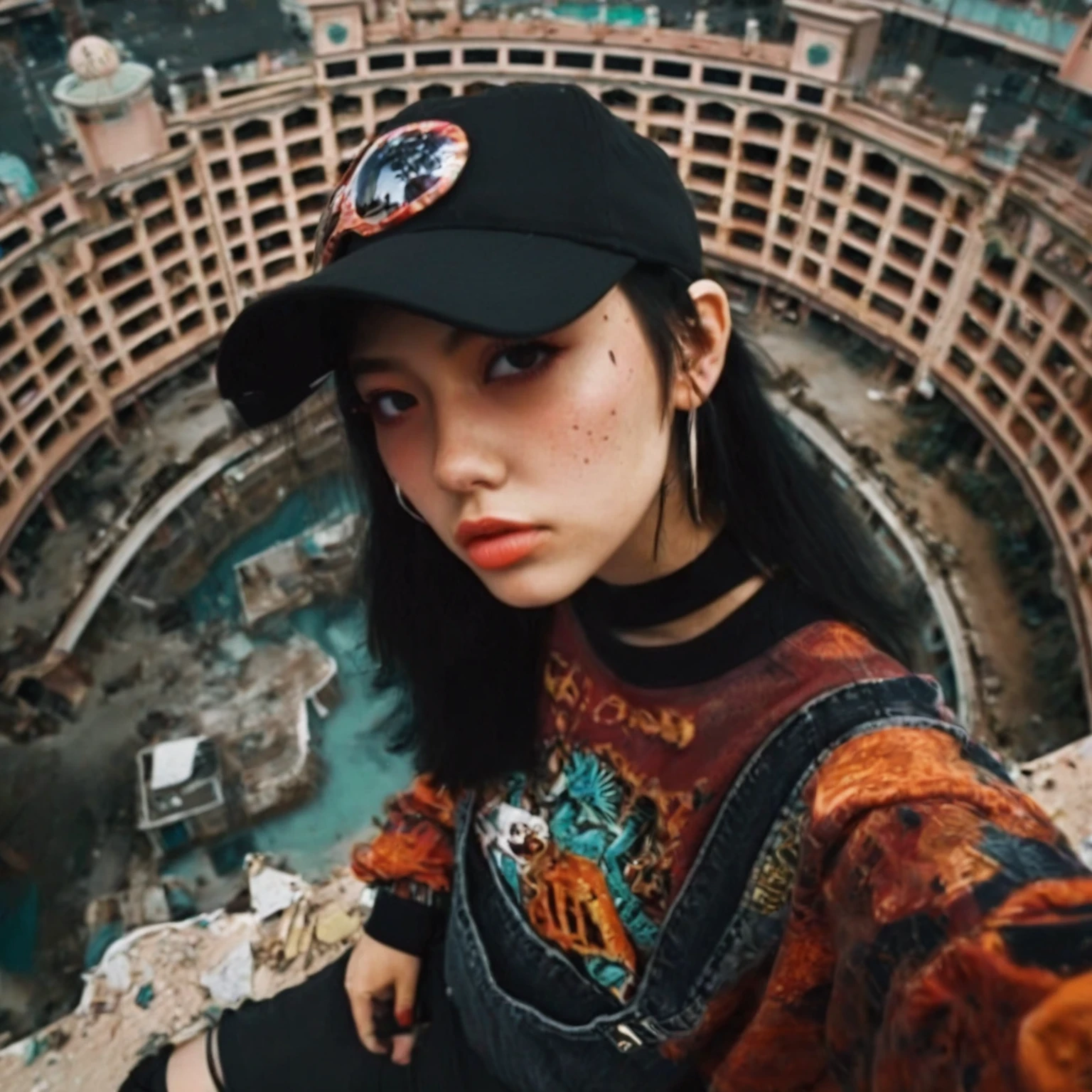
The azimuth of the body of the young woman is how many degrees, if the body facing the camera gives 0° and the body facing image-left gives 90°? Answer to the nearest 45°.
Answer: approximately 45°

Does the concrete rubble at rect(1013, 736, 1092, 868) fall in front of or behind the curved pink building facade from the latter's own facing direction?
in front

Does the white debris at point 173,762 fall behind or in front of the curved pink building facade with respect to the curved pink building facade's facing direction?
in front

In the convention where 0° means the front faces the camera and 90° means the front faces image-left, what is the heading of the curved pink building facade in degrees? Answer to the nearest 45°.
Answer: approximately 0°
